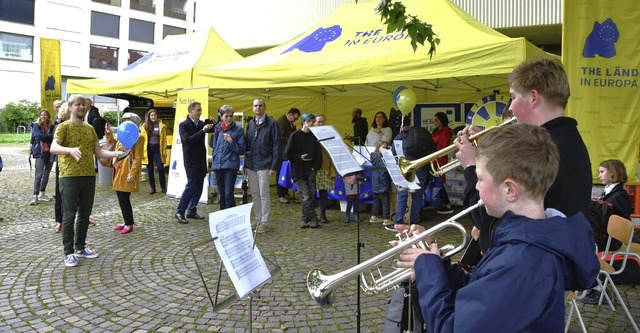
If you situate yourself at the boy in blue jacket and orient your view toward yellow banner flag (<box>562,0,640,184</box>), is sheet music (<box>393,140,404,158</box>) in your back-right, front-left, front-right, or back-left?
front-left

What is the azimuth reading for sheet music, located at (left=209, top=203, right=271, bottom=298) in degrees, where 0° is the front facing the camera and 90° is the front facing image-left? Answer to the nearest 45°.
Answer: approximately 315°

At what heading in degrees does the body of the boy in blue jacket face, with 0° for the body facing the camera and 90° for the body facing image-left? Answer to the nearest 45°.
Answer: approximately 90°

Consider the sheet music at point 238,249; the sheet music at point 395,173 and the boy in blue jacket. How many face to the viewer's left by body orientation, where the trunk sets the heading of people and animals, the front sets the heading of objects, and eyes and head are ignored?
1

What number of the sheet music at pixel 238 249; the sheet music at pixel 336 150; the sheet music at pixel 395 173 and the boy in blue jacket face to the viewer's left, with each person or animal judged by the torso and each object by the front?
1

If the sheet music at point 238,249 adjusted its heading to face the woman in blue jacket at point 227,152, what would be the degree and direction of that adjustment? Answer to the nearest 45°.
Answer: approximately 135° to its left

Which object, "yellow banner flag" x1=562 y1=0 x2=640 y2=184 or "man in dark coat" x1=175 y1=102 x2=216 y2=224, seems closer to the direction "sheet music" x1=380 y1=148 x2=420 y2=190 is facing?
the yellow banner flag

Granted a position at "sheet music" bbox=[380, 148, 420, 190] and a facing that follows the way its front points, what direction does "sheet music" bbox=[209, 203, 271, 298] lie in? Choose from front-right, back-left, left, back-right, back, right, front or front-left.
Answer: front-right

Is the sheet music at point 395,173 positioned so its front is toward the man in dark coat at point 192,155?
no

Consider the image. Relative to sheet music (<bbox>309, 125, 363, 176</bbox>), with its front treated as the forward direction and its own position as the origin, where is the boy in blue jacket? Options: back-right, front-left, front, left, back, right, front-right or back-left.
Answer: front-right

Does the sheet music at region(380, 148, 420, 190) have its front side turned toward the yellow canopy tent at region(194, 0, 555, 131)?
no

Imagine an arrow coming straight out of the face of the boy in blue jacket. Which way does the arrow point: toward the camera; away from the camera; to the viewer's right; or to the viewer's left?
to the viewer's left

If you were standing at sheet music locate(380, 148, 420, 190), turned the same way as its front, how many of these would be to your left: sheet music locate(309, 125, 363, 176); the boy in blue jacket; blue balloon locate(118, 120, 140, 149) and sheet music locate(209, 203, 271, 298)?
0

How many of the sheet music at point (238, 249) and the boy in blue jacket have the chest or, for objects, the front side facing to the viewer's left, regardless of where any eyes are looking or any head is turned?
1

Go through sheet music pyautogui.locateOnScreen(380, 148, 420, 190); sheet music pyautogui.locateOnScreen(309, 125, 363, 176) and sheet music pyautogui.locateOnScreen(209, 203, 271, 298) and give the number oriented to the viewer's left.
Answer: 0

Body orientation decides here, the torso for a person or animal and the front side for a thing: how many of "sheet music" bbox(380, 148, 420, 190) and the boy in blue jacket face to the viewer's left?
1

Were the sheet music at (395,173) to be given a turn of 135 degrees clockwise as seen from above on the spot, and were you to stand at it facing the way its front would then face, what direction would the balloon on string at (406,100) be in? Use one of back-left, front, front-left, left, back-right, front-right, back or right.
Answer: right
